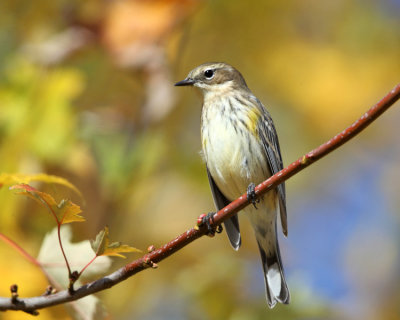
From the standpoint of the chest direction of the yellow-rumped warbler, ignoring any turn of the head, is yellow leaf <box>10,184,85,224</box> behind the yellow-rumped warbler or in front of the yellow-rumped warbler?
in front

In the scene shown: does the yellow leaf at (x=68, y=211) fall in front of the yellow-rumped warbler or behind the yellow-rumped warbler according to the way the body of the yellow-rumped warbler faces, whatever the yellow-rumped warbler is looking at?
in front

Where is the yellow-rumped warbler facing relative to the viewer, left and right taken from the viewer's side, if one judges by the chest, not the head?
facing the viewer and to the left of the viewer
